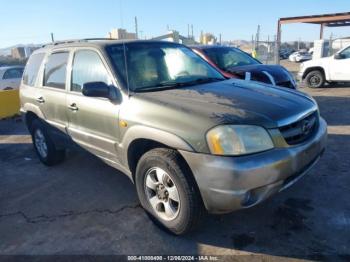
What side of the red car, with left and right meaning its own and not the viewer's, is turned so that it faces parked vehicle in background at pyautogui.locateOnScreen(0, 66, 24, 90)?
back

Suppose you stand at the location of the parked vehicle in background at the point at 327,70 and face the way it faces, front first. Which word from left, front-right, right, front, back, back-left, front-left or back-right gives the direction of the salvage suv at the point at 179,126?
left

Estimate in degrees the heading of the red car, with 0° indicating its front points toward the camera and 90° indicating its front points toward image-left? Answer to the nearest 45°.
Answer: approximately 315°

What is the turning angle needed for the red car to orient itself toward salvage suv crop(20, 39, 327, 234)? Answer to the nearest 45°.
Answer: approximately 45° to its right

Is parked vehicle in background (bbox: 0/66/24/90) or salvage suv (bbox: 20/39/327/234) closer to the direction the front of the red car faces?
the salvage suv

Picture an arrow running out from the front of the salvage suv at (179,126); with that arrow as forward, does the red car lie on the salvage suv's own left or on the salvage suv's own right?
on the salvage suv's own left

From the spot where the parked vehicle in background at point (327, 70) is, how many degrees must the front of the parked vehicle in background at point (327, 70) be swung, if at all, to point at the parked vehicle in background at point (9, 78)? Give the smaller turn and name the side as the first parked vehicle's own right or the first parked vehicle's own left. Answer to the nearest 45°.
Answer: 0° — it already faces it

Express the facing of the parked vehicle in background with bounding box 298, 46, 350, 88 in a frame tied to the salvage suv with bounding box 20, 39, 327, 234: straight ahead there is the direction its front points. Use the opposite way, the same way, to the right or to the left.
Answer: the opposite way

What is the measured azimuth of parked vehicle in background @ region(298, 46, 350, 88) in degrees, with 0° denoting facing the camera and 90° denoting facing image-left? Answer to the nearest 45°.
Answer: approximately 90°
